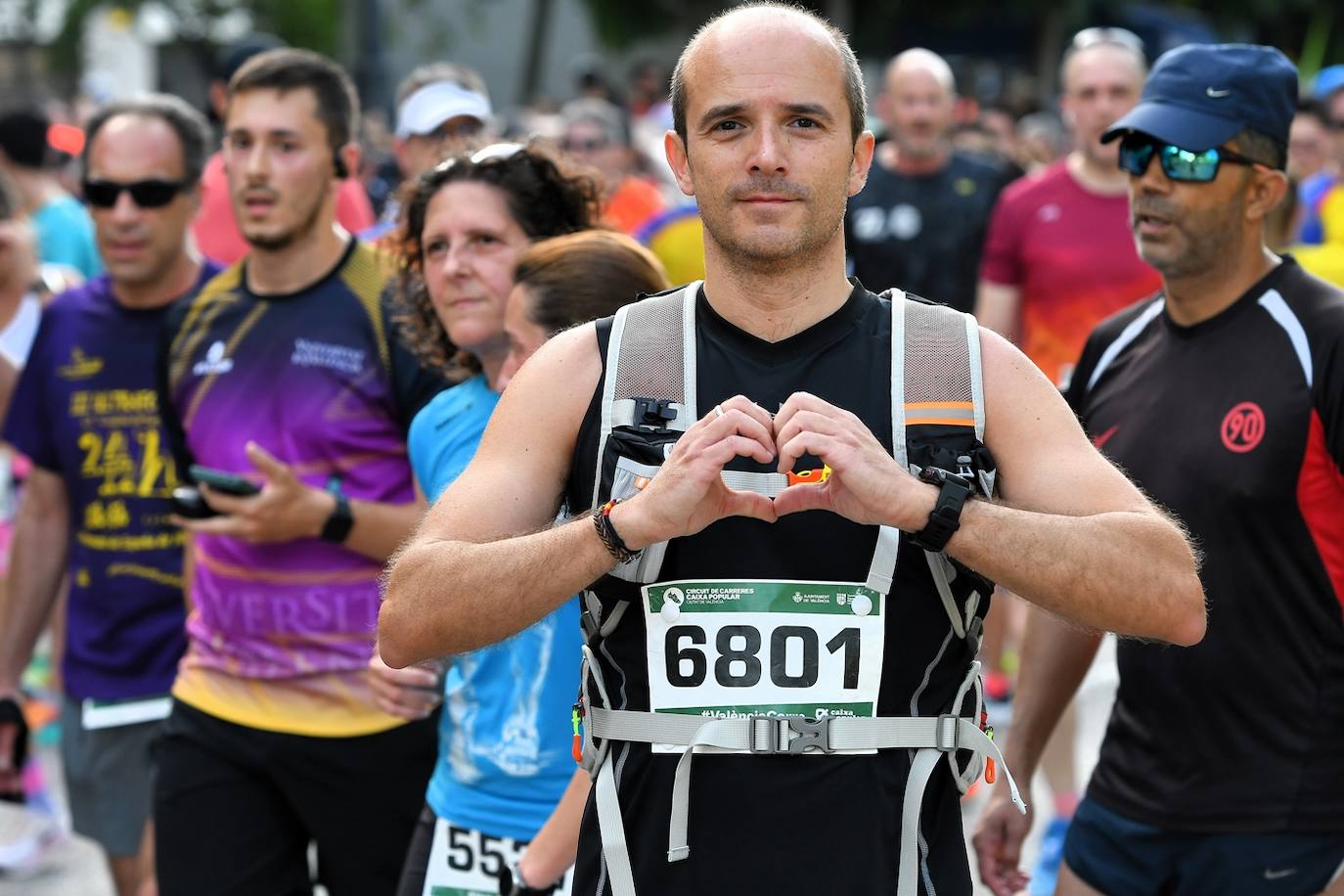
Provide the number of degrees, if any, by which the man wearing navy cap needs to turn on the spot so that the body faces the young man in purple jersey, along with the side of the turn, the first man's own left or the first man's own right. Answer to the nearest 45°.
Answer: approximately 45° to the first man's own right

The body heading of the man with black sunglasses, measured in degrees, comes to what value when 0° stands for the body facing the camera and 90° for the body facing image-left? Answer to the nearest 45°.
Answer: approximately 0°

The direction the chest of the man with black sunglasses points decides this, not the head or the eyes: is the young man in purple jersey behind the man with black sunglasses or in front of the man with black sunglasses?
in front

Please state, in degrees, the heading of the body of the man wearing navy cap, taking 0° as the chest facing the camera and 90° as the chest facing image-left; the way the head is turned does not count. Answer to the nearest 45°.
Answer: approximately 45°

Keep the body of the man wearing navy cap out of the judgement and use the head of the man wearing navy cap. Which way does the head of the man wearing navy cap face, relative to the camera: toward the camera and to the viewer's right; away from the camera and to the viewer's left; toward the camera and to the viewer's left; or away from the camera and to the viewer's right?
toward the camera and to the viewer's left

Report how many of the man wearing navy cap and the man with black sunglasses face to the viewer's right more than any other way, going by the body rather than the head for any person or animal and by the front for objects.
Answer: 0
